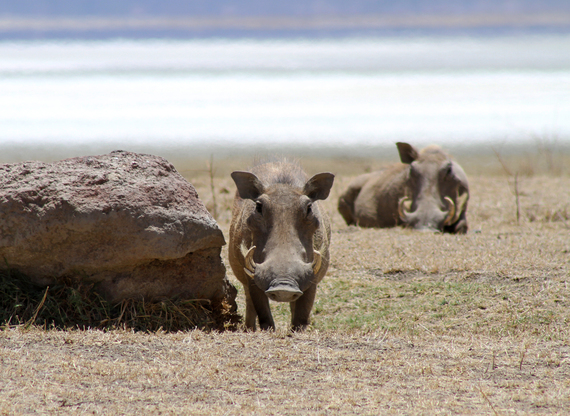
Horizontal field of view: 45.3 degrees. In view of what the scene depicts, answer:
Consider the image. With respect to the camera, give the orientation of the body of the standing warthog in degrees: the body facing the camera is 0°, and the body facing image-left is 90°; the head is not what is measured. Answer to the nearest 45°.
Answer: approximately 0°

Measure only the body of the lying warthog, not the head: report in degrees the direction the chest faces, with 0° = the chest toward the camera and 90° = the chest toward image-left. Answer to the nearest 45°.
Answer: approximately 315°

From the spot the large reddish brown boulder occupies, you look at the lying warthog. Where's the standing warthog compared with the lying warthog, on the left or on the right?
right

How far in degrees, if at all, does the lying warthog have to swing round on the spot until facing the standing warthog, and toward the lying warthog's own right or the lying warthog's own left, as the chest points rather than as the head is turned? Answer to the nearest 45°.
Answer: approximately 45° to the lying warthog's own right

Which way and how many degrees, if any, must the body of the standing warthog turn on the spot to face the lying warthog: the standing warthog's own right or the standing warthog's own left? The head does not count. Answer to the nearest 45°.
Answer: approximately 180°

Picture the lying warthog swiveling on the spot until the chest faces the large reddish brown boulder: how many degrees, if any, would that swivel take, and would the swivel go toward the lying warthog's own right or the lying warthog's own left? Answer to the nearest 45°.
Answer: approximately 45° to the lying warthog's own right

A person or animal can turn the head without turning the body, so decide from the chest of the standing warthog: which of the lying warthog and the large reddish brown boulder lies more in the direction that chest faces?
the large reddish brown boulder

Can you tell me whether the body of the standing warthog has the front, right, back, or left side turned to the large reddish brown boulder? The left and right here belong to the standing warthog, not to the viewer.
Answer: right
